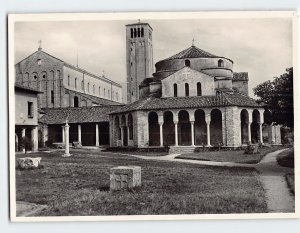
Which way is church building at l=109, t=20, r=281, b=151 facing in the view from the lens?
facing the viewer

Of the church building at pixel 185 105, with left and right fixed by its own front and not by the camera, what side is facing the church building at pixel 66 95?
right
